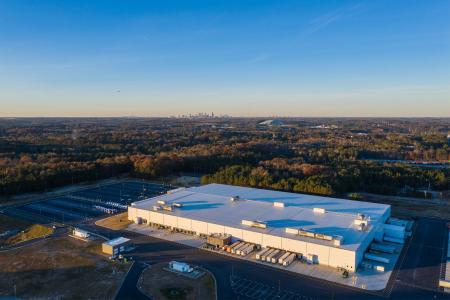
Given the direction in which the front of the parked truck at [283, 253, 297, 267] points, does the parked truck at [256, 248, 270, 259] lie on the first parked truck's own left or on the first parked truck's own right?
on the first parked truck's own right

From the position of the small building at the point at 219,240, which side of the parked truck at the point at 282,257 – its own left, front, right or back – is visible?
right

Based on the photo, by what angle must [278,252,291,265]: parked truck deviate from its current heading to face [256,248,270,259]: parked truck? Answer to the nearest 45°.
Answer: approximately 90° to its right

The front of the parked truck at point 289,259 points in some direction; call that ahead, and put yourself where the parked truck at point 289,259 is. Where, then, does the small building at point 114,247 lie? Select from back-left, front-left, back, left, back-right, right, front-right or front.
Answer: front-right

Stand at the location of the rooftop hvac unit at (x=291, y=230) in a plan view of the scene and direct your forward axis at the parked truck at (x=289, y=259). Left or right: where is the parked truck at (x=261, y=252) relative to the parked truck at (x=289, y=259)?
right

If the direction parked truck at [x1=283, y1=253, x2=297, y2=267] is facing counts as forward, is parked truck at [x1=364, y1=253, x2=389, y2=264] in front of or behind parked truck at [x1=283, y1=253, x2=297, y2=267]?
behind

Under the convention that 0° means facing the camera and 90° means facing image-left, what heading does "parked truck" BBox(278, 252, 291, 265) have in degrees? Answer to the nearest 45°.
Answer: approximately 45°

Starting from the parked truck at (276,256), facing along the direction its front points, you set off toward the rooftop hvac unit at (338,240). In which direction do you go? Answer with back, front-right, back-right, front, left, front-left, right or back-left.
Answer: back-left

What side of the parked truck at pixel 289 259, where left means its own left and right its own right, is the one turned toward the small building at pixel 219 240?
right

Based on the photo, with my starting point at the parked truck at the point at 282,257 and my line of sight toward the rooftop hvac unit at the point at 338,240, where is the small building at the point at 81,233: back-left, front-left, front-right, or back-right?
back-left

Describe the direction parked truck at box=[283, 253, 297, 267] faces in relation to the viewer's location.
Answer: facing the viewer and to the left of the viewer

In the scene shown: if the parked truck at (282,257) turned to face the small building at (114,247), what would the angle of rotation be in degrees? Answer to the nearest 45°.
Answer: approximately 45° to its right
